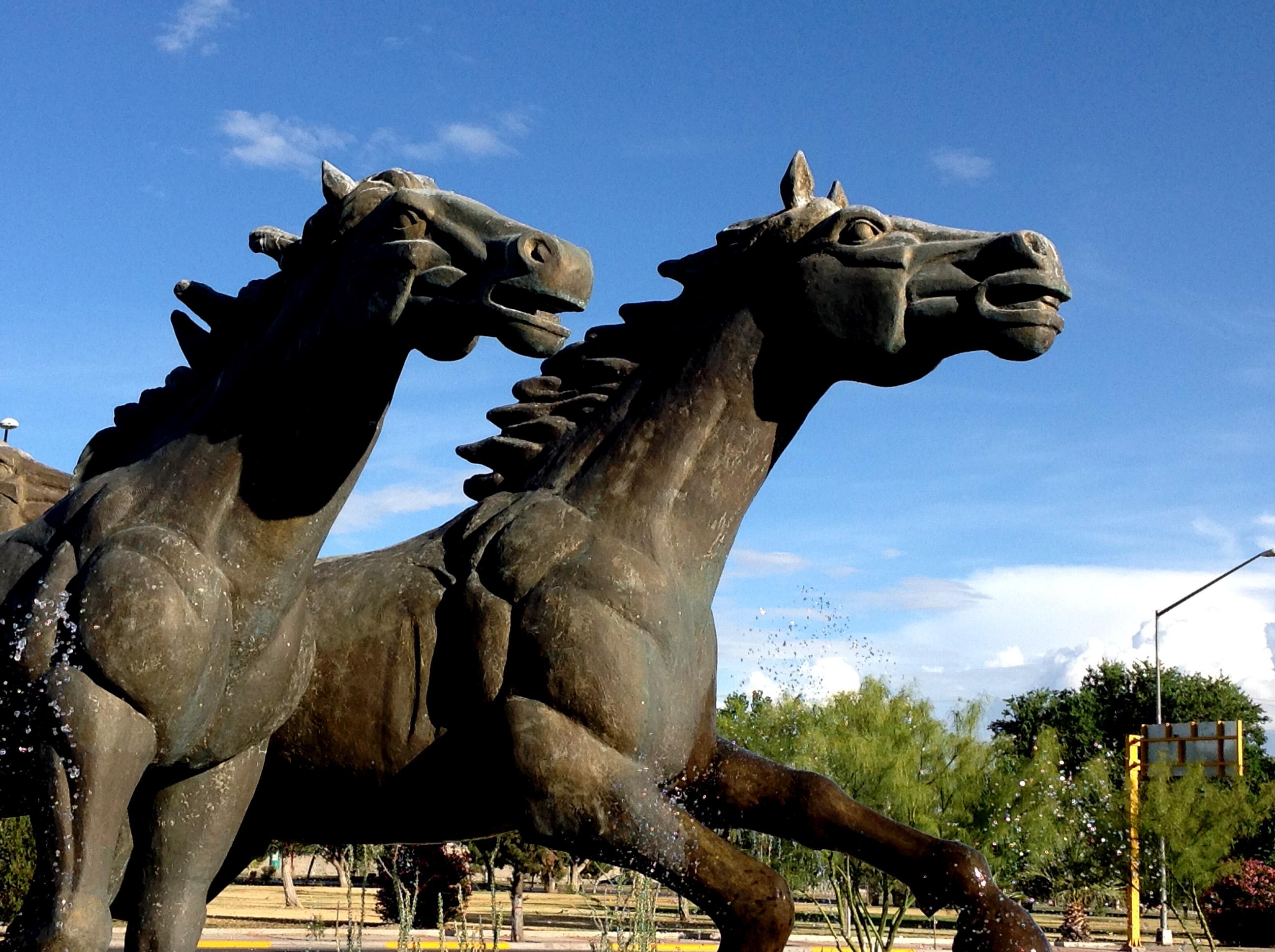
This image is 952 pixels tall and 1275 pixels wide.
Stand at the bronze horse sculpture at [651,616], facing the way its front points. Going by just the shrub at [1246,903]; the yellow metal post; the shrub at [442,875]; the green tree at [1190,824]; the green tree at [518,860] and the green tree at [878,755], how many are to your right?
0

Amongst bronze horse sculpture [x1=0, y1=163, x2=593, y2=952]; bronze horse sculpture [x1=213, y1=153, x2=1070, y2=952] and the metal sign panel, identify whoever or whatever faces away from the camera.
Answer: the metal sign panel

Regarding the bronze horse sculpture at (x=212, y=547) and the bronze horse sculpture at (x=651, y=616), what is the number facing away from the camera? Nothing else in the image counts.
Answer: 0

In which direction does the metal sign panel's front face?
away from the camera

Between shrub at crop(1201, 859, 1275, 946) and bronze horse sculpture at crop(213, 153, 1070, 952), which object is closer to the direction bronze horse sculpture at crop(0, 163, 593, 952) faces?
the bronze horse sculpture

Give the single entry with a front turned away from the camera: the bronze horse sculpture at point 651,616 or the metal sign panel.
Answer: the metal sign panel

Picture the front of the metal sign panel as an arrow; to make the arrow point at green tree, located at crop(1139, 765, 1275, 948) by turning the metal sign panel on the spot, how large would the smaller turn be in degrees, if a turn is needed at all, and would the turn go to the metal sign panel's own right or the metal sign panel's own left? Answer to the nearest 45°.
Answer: approximately 180°

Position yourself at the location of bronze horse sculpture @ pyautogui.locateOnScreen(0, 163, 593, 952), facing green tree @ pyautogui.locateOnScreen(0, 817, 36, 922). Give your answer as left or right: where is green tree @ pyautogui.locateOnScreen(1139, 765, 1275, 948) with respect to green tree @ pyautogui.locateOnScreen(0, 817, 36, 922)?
right

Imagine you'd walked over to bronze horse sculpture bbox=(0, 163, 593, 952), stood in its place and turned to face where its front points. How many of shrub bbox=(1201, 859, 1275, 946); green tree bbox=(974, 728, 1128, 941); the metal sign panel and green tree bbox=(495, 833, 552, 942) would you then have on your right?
0

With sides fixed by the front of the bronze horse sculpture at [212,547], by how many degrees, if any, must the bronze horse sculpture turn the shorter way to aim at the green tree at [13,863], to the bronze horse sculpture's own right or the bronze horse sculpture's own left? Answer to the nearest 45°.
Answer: approximately 135° to the bronze horse sculpture's own left

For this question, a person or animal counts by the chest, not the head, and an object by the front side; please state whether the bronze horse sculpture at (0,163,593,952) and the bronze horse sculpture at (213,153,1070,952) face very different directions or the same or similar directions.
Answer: same or similar directions

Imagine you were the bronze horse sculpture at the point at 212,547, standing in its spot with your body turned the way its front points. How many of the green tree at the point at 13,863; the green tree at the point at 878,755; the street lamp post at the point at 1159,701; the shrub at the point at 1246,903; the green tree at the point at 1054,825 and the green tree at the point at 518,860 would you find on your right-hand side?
0

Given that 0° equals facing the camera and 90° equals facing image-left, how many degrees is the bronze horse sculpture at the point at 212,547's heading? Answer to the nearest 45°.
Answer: approximately 315°

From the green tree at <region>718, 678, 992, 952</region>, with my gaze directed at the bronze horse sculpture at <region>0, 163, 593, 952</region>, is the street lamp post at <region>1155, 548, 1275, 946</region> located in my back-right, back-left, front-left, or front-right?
back-left

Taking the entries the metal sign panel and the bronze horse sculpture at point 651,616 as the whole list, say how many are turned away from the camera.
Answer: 1
